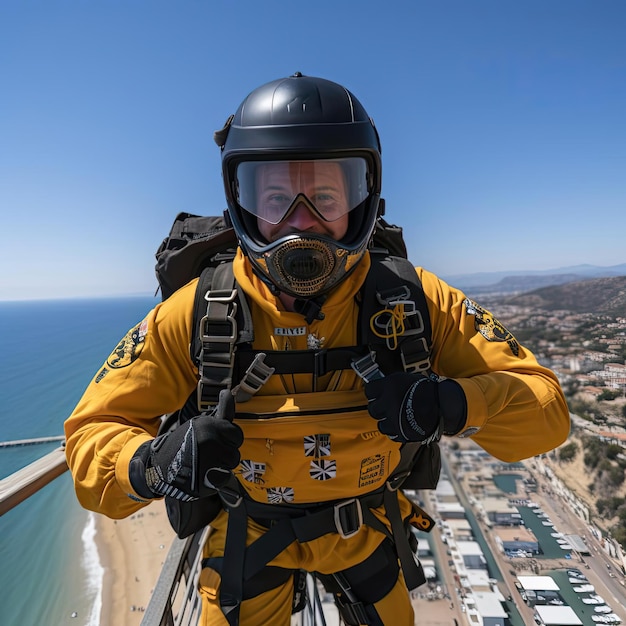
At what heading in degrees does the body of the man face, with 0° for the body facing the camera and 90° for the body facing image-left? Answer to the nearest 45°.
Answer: approximately 0°

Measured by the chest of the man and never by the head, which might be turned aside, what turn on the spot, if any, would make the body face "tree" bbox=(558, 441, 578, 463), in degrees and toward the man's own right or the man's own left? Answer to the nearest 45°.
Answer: approximately 135° to the man's own left
